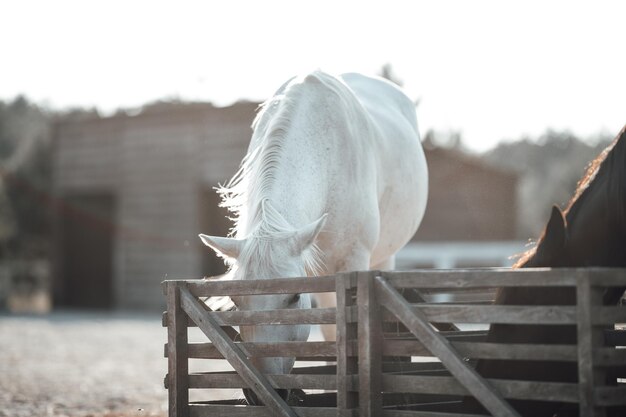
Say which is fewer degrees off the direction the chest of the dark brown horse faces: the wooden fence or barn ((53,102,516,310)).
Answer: the wooden fence

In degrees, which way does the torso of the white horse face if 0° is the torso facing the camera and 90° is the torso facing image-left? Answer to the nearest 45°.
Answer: approximately 45°

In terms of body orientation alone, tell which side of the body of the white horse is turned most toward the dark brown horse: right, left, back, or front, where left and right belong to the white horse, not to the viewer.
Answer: left

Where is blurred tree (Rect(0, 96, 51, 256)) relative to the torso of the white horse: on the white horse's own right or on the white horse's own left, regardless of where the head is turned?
on the white horse's own right

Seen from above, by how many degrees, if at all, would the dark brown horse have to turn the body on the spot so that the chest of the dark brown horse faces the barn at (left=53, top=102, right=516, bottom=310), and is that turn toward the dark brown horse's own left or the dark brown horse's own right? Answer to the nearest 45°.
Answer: approximately 45° to the dark brown horse's own right

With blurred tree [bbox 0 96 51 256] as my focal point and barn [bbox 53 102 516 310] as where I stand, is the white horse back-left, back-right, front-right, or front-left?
back-left

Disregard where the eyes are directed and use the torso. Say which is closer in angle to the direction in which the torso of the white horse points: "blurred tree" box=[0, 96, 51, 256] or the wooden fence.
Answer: the wooden fence

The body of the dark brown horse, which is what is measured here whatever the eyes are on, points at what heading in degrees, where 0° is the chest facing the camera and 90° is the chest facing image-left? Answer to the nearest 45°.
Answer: approximately 90°

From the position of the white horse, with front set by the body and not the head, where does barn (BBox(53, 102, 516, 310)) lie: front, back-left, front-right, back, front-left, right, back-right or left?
back-right
